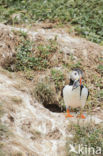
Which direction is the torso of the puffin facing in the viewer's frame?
toward the camera
